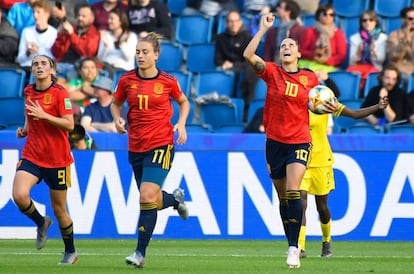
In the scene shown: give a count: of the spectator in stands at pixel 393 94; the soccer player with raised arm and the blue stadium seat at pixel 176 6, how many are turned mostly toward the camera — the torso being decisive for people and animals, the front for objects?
3

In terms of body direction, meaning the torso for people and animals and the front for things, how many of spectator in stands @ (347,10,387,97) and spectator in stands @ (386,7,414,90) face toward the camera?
2

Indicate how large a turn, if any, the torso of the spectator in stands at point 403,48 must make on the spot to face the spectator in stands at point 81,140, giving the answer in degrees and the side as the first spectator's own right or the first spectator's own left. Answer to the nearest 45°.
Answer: approximately 45° to the first spectator's own right

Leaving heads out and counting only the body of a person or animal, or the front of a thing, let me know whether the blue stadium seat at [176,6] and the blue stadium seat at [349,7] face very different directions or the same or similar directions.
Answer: same or similar directions

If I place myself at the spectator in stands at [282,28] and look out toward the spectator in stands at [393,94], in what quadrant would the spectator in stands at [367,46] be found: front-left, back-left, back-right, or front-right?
front-left

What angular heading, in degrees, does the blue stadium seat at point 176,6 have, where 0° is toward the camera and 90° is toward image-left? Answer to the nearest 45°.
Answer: approximately 0°

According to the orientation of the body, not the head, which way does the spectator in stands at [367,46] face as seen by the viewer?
toward the camera

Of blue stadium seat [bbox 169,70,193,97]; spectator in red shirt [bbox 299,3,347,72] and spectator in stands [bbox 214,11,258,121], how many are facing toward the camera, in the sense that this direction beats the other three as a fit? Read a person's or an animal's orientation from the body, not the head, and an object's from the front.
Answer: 3

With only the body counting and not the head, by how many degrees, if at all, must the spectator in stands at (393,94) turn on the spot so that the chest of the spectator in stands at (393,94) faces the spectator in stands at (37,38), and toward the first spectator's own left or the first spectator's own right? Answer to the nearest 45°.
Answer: approximately 90° to the first spectator's own right

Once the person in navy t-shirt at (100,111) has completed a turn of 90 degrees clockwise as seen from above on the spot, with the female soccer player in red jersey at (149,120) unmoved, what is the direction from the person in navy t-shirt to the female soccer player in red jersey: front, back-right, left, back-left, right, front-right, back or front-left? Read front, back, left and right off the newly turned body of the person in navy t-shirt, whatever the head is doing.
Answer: back-left

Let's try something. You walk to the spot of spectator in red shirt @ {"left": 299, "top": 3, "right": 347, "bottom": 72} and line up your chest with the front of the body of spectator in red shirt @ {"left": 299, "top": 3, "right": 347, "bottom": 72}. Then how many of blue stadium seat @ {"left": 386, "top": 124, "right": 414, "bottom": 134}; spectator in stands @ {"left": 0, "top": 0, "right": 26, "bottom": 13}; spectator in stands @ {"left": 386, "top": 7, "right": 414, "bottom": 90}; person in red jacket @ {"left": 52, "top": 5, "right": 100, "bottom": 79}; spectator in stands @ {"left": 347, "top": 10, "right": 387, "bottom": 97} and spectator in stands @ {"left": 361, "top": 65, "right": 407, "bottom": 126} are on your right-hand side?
2

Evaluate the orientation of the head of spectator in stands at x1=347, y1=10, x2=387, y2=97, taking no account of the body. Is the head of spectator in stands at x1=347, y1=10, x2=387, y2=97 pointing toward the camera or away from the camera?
toward the camera

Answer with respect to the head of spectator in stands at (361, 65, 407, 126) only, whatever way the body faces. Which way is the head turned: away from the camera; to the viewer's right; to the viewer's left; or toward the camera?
toward the camera

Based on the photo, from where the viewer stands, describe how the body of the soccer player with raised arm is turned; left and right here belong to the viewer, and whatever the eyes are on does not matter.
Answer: facing the viewer

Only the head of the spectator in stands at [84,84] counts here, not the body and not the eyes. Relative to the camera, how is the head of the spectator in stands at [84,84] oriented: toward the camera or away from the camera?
toward the camera

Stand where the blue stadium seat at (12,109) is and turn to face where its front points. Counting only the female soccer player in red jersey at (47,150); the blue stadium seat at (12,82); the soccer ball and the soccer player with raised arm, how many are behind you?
1

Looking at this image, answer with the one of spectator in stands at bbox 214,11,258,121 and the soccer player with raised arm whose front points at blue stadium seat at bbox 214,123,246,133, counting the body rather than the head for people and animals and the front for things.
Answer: the spectator in stands

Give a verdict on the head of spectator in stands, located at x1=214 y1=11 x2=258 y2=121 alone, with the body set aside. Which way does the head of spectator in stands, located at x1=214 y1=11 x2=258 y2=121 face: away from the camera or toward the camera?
toward the camera
